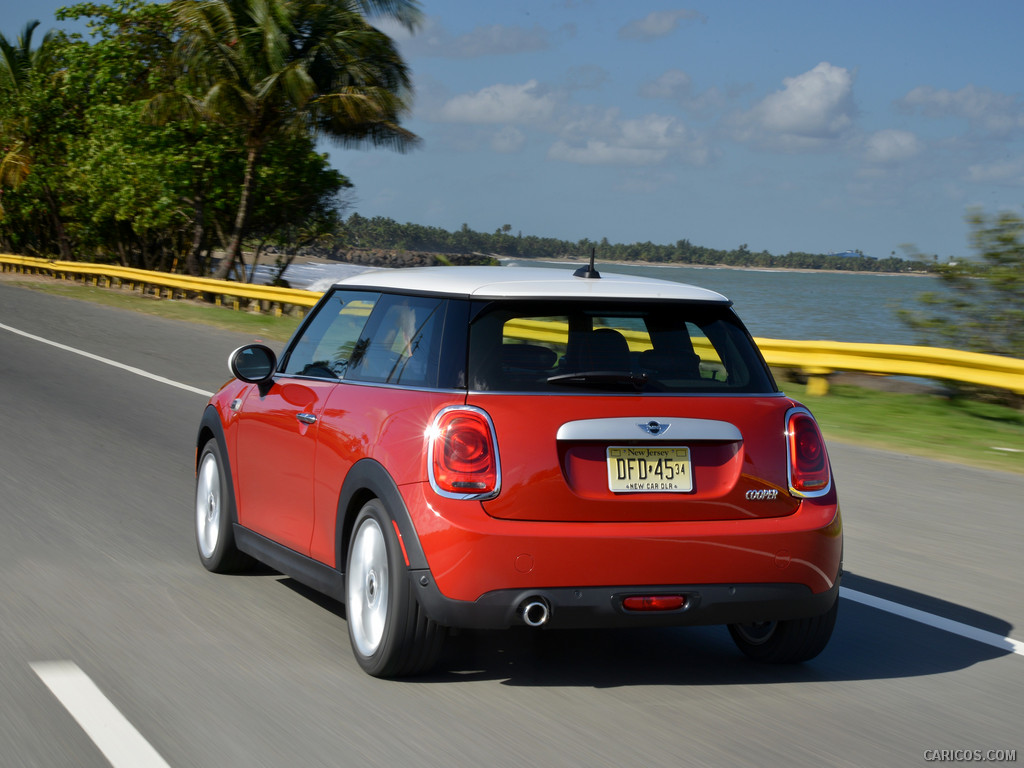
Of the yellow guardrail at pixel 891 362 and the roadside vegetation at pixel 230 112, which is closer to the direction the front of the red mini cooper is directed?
the roadside vegetation

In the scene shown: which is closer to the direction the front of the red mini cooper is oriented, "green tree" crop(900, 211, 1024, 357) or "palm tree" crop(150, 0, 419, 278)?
the palm tree

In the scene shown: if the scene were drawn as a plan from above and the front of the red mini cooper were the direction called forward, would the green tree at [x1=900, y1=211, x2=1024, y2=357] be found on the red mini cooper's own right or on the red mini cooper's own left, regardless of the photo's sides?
on the red mini cooper's own right

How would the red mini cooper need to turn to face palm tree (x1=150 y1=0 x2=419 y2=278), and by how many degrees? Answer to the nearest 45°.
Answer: approximately 45° to its right

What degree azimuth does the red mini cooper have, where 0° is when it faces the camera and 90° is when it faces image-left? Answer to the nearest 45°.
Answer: approximately 135°

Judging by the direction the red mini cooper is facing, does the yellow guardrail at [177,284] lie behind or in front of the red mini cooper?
in front

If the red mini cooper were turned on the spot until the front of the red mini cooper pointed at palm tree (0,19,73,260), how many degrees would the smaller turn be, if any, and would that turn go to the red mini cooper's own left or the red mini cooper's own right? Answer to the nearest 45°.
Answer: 0° — it already faces it
